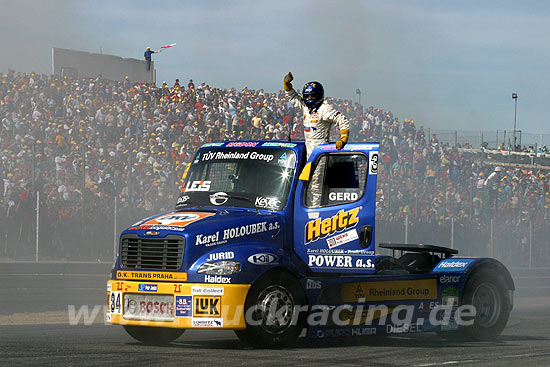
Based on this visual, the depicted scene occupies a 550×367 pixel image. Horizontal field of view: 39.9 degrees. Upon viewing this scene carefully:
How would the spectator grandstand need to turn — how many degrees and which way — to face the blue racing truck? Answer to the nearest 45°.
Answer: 0° — it already faces it

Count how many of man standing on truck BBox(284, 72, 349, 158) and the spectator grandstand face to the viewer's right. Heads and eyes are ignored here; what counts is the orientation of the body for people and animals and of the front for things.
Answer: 0

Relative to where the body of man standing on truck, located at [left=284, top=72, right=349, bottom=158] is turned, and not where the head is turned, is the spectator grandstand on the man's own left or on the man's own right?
on the man's own right

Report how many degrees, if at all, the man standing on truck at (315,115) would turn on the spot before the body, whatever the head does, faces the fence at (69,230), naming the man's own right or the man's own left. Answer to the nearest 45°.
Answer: approximately 90° to the man's own right

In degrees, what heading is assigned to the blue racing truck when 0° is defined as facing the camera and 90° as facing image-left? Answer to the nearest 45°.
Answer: approximately 45°

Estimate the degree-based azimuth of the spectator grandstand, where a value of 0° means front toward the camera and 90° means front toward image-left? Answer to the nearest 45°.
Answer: approximately 0°
